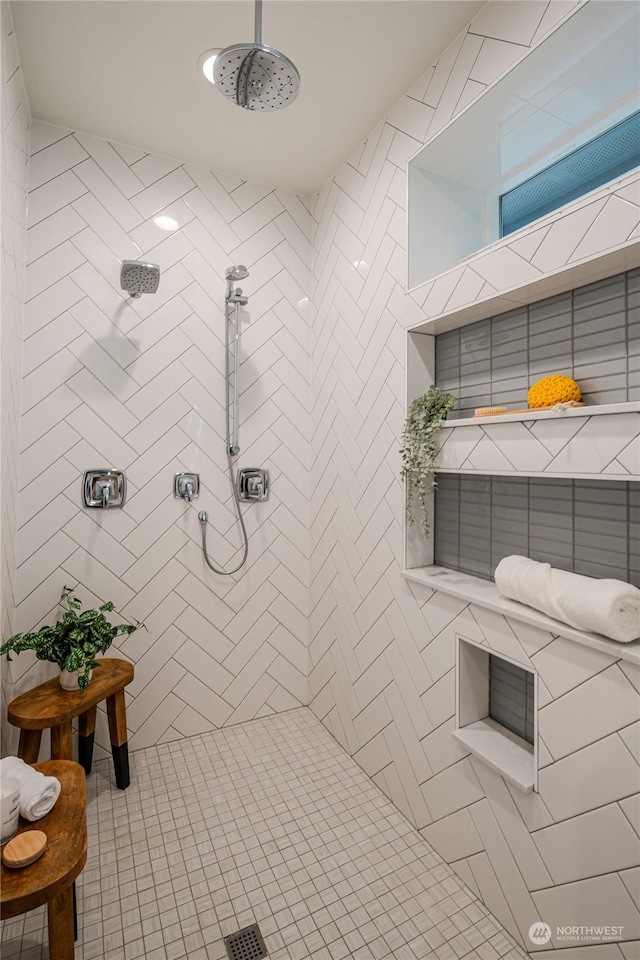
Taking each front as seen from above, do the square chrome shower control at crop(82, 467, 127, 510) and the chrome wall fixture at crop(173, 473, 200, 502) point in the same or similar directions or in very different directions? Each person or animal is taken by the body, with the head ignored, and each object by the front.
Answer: same or similar directions

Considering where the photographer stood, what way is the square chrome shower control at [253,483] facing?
facing the viewer

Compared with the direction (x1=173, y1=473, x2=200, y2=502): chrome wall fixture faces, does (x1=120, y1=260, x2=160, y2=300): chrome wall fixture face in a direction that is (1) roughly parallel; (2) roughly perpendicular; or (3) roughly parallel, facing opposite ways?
roughly parallel

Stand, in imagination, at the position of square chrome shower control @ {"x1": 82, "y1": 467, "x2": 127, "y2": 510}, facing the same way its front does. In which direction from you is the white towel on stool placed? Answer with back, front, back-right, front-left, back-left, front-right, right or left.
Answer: front

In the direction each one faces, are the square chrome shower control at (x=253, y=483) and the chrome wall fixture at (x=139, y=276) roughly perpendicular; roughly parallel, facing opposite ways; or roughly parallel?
roughly parallel

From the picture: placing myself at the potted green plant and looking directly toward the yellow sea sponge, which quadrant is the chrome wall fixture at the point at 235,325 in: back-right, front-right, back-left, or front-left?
front-left

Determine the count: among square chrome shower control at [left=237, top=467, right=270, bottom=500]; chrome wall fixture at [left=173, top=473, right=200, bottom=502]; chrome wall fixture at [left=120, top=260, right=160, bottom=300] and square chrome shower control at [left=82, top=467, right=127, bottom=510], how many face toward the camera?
4

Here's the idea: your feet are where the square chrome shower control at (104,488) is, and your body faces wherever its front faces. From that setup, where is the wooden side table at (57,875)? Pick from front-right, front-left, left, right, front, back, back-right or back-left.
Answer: front

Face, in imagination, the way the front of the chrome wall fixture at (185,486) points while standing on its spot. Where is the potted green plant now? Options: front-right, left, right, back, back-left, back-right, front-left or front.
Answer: front-right

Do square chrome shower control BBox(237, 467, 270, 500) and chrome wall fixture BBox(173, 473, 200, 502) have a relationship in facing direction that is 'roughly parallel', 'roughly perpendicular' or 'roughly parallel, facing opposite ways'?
roughly parallel

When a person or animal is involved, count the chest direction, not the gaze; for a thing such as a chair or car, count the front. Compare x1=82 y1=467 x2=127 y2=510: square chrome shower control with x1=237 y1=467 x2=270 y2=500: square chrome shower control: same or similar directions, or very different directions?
same or similar directions

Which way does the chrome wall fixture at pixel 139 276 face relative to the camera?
toward the camera

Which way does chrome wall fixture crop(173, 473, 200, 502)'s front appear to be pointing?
toward the camera
